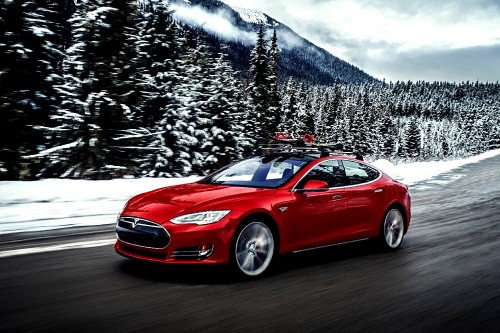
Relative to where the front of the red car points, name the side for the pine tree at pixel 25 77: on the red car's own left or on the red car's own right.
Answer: on the red car's own right

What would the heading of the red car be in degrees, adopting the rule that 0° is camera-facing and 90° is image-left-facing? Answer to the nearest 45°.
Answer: approximately 45°

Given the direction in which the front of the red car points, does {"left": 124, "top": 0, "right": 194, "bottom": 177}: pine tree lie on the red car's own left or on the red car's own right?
on the red car's own right

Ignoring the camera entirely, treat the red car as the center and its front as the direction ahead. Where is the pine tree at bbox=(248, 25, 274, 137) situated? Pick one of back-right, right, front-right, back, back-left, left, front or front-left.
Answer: back-right

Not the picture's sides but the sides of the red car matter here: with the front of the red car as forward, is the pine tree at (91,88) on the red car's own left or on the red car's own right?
on the red car's own right

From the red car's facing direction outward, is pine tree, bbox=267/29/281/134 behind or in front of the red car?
behind
